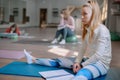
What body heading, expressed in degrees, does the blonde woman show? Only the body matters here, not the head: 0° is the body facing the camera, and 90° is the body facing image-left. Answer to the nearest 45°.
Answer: approximately 45°

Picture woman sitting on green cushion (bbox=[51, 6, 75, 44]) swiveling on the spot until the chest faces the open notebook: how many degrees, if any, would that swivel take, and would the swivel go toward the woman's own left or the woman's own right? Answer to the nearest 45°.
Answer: approximately 45° to the woman's own left

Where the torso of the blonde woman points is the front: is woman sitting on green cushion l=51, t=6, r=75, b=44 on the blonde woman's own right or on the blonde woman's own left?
on the blonde woman's own right

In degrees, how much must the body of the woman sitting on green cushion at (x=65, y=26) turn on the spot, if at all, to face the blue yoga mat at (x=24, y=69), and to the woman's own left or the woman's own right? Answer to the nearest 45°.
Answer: approximately 45° to the woman's own left

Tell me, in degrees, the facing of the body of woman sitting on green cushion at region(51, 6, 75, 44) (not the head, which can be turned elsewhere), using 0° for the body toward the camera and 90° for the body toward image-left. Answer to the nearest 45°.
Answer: approximately 45°
